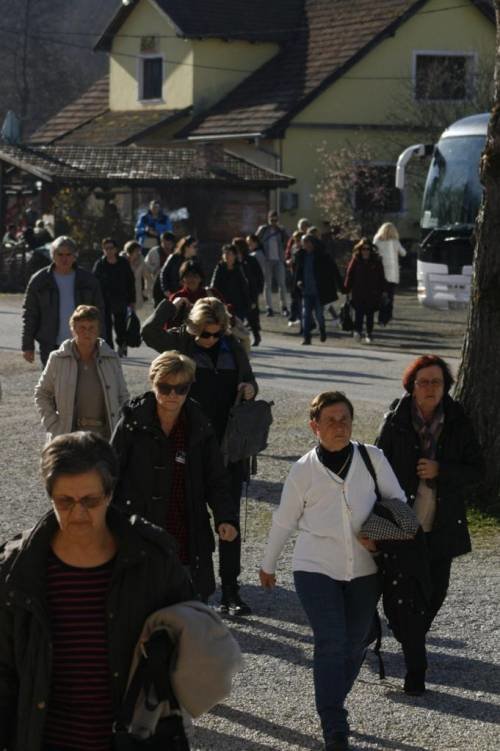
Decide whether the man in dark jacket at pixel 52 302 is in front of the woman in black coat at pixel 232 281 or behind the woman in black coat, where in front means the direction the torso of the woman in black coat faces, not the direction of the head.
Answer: in front

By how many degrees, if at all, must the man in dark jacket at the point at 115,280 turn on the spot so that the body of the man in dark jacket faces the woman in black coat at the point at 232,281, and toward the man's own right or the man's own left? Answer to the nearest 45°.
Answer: approximately 90° to the man's own left

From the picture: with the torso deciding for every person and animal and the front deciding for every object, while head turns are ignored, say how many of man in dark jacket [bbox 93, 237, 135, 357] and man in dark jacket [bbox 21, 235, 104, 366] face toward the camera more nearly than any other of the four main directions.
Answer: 2

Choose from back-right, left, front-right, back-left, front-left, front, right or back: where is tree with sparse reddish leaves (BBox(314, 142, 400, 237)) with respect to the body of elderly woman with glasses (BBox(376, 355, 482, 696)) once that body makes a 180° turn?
front

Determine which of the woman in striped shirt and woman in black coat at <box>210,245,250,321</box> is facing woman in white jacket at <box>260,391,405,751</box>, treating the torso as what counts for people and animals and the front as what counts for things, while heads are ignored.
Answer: the woman in black coat

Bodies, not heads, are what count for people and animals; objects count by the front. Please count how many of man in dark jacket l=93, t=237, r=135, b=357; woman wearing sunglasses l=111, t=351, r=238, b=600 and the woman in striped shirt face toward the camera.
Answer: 3

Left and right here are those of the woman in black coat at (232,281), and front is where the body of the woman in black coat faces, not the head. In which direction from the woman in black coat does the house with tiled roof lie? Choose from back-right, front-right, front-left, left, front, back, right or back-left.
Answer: back

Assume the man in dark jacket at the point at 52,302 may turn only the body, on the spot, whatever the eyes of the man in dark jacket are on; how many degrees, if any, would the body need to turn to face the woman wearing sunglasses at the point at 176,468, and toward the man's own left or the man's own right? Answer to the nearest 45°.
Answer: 0° — they already face them

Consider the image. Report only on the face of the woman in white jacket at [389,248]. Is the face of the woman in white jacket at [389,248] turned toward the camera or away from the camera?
away from the camera

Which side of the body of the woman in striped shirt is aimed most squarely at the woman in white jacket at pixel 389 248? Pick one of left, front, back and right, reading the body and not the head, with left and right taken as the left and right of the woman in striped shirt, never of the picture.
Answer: back

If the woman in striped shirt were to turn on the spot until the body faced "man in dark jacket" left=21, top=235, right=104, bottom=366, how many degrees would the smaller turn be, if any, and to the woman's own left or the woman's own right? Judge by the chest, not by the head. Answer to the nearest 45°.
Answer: approximately 180°

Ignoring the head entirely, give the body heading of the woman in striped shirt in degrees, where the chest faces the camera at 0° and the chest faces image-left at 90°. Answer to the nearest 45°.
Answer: approximately 0°
